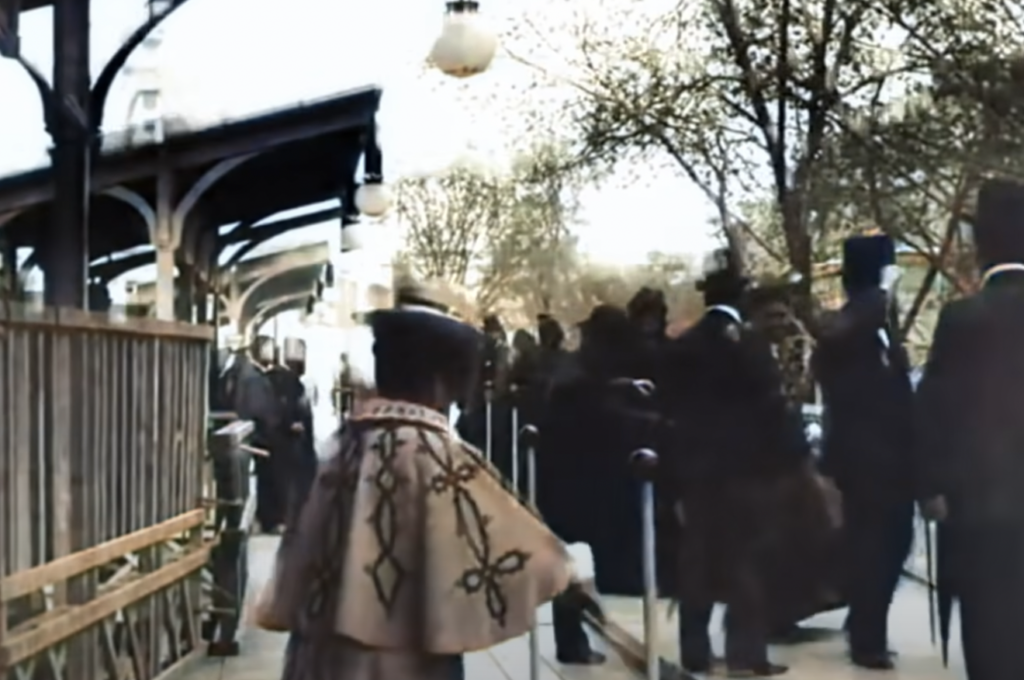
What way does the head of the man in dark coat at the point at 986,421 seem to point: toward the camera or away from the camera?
away from the camera

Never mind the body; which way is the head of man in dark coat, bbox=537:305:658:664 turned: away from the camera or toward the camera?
away from the camera

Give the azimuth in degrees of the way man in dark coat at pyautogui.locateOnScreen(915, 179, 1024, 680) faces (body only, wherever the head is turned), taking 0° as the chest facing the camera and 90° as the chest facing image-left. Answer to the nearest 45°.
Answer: approximately 180°

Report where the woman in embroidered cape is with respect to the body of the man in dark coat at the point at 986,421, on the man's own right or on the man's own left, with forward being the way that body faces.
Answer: on the man's own left

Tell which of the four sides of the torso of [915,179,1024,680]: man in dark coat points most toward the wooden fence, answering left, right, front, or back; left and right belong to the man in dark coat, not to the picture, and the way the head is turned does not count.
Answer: left
